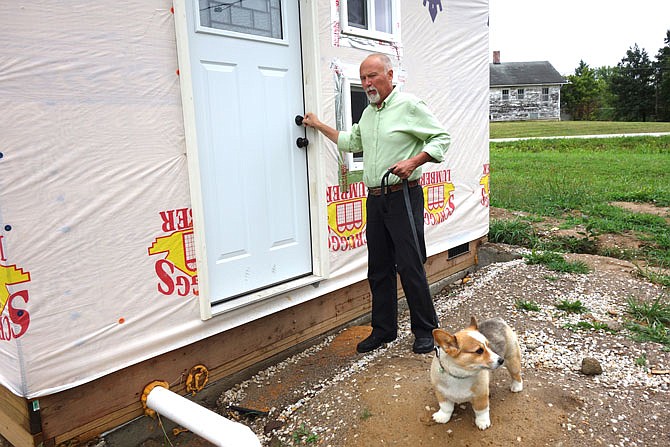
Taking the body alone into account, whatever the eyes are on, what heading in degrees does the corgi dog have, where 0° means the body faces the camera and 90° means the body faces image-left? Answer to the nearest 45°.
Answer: approximately 45°

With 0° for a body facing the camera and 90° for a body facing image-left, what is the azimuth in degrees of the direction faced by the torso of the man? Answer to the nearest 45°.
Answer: approximately 45°

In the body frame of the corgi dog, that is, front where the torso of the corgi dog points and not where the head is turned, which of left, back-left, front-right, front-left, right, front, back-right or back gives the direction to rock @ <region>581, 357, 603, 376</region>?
back

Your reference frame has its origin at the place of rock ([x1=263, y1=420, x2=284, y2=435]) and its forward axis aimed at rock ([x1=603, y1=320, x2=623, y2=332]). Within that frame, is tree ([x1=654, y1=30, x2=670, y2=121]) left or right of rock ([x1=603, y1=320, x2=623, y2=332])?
left

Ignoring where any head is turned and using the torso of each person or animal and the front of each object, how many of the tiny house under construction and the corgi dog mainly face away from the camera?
0

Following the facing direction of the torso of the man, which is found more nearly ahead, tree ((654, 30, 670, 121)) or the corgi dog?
the corgi dog

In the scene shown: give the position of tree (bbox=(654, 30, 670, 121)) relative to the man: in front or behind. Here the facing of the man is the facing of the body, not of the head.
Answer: behind

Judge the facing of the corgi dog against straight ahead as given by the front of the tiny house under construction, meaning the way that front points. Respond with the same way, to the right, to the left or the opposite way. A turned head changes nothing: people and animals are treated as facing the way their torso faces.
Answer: to the right

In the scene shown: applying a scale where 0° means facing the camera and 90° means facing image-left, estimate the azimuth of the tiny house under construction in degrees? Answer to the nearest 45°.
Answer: approximately 315°
